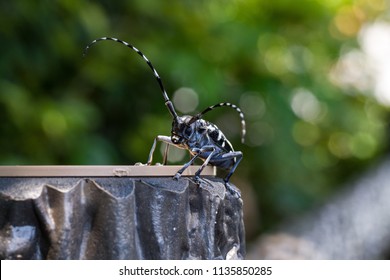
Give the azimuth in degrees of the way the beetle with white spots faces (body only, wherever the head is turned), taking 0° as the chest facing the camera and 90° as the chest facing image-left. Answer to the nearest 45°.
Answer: approximately 45°
